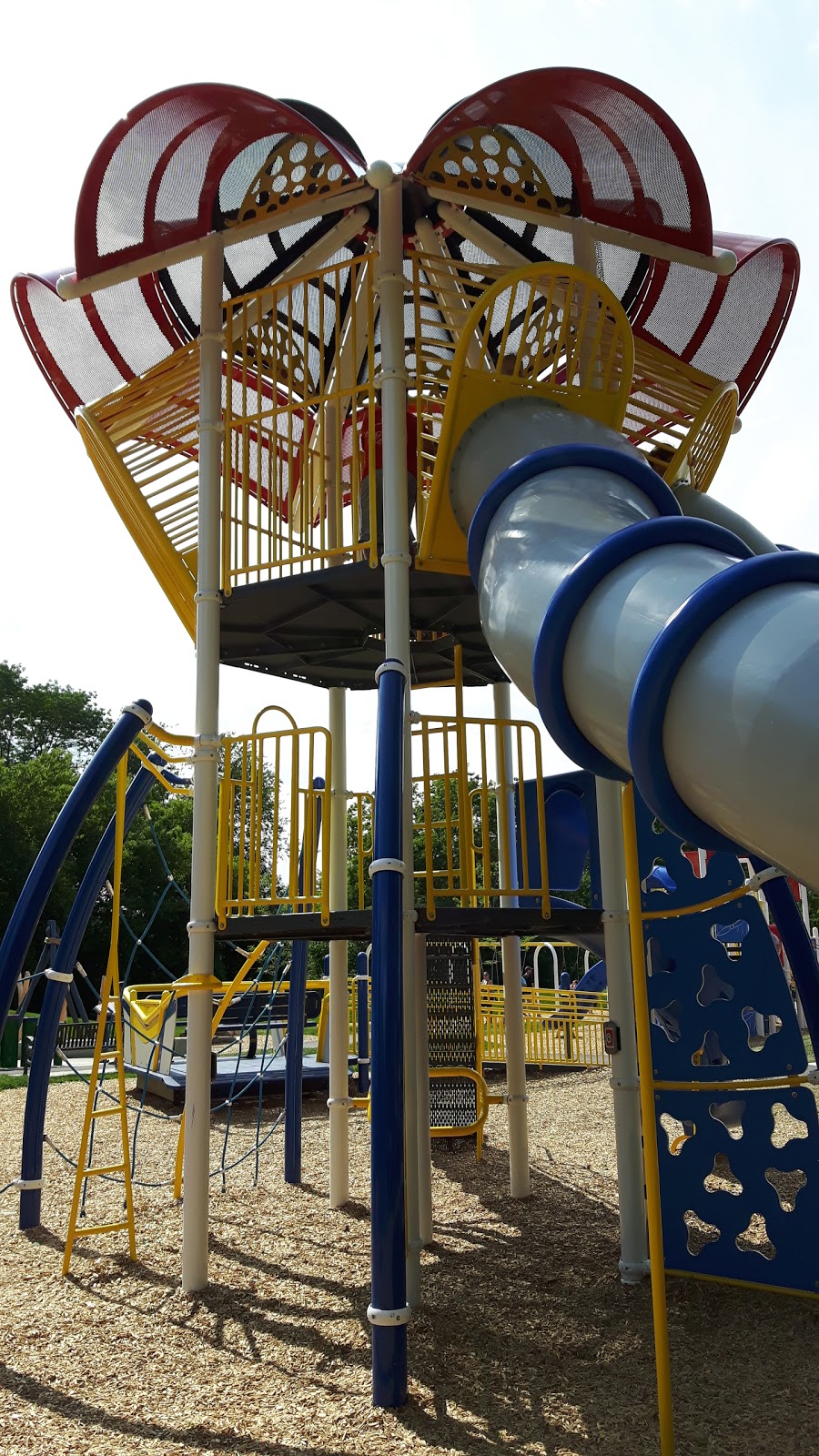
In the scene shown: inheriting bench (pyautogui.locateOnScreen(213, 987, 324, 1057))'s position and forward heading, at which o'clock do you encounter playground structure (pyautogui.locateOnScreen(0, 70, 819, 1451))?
The playground structure is roughly at 12 o'clock from the bench.

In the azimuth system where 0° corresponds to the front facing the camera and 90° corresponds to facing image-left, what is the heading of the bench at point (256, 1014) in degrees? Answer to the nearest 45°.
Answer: approximately 0°
